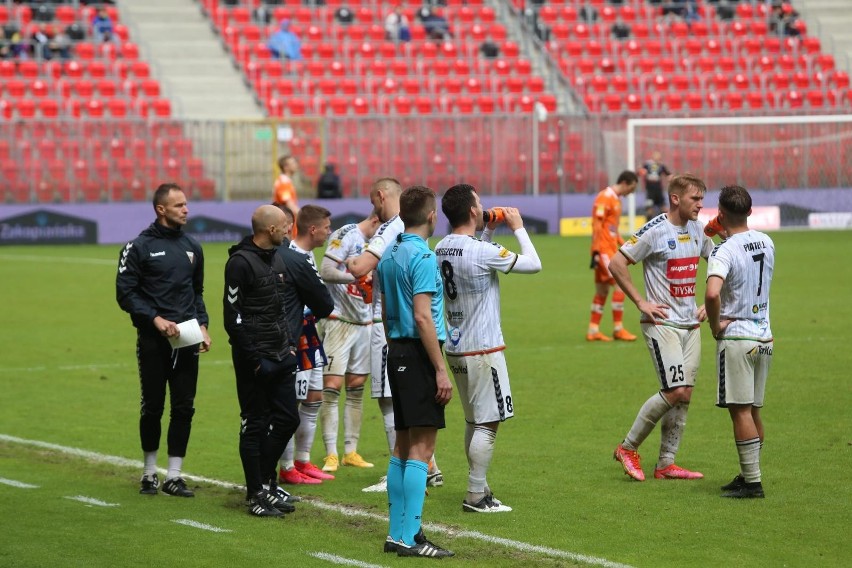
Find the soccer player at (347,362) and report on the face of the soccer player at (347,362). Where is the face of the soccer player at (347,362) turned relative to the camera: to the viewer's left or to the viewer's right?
to the viewer's right

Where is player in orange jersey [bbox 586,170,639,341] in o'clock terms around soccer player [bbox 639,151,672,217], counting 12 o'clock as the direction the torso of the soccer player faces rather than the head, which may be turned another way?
The player in orange jersey is roughly at 12 o'clock from the soccer player.

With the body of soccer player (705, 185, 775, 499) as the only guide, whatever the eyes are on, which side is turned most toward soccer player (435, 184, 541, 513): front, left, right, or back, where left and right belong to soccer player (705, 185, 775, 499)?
left

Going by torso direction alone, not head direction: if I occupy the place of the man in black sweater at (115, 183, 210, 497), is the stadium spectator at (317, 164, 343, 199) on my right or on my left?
on my left

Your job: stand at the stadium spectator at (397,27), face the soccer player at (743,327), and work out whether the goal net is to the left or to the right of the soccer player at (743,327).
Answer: left

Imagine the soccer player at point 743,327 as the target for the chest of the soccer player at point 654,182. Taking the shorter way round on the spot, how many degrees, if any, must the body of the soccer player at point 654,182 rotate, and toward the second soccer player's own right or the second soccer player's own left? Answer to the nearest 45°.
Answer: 0° — they already face them

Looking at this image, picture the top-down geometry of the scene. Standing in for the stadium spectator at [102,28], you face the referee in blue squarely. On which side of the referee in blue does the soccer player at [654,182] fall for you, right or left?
left

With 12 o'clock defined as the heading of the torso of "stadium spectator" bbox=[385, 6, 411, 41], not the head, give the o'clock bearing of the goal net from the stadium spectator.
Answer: The goal net is roughly at 10 o'clock from the stadium spectator.

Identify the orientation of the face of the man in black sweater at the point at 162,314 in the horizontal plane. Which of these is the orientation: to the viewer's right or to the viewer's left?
to the viewer's right
